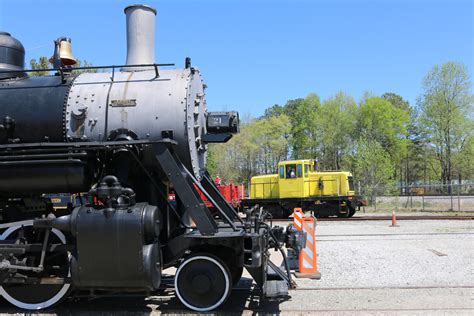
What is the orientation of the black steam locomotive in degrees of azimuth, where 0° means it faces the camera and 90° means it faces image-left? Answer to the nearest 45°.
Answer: approximately 270°

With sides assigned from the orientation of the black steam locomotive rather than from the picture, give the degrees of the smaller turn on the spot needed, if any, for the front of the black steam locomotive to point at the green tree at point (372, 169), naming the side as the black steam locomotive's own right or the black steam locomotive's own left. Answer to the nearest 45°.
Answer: approximately 45° to the black steam locomotive's own left

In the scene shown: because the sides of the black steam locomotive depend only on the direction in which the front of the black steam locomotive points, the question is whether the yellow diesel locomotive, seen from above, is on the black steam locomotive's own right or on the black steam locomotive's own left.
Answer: on the black steam locomotive's own left
